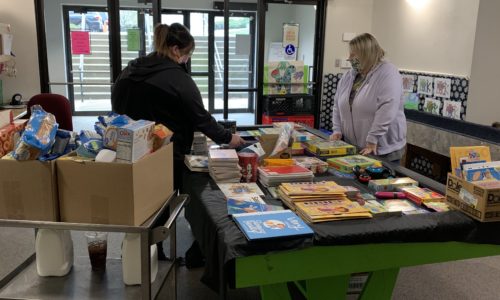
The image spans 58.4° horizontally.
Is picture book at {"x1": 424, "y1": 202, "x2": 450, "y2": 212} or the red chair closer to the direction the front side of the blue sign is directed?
the picture book

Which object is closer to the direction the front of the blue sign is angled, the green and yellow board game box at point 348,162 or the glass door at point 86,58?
the green and yellow board game box

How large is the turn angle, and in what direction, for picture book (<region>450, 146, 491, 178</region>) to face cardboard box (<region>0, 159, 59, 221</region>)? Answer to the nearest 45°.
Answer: approximately 45° to its right

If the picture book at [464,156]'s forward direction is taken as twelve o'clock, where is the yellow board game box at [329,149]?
The yellow board game box is roughly at 4 o'clock from the picture book.

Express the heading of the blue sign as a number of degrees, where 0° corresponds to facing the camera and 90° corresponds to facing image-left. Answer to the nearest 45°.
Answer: approximately 0°

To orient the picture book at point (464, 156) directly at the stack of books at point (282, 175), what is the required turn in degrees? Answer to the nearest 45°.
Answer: approximately 90° to its right

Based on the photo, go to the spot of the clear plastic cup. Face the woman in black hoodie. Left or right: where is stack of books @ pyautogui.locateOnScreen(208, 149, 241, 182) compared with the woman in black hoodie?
right

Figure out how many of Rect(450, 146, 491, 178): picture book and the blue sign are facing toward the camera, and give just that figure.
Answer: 2
